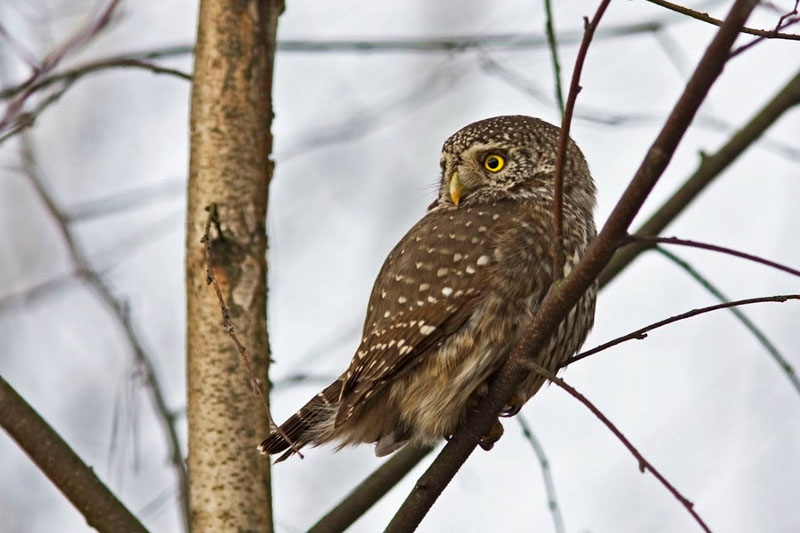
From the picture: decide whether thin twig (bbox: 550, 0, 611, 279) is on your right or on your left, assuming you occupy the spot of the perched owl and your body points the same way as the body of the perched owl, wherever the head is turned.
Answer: on your right

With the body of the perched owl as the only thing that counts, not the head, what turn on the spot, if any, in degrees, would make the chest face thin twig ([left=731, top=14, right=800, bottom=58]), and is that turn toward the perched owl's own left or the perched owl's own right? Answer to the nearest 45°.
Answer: approximately 45° to the perched owl's own right

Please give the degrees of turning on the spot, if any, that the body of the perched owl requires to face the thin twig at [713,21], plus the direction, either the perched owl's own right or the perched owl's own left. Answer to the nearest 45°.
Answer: approximately 45° to the perched owl's own right

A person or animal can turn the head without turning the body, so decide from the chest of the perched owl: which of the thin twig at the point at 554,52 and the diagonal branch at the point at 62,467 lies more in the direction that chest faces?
the thin twig
